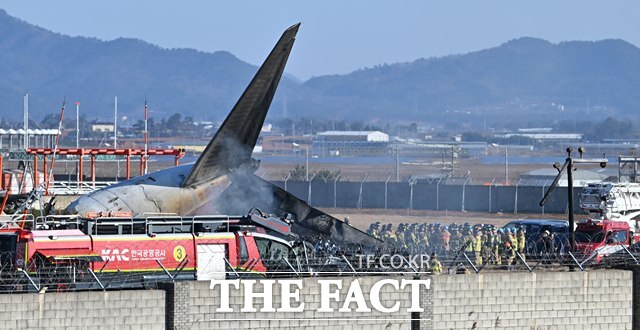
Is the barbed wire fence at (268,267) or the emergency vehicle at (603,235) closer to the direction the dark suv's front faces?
the barbed wire fence

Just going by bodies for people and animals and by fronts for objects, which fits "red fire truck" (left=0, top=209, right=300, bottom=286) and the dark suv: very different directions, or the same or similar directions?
very different directions

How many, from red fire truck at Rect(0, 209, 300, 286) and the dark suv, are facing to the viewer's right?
1

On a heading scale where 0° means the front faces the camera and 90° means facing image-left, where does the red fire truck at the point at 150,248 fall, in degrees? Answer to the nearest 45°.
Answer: approximately 270°

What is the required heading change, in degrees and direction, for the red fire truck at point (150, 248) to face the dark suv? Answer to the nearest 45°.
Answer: approximately 45° to its left

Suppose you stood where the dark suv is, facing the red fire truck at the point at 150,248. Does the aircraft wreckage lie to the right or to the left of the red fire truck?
right

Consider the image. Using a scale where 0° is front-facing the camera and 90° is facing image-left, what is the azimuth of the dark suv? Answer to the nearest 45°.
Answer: approximately 90°
